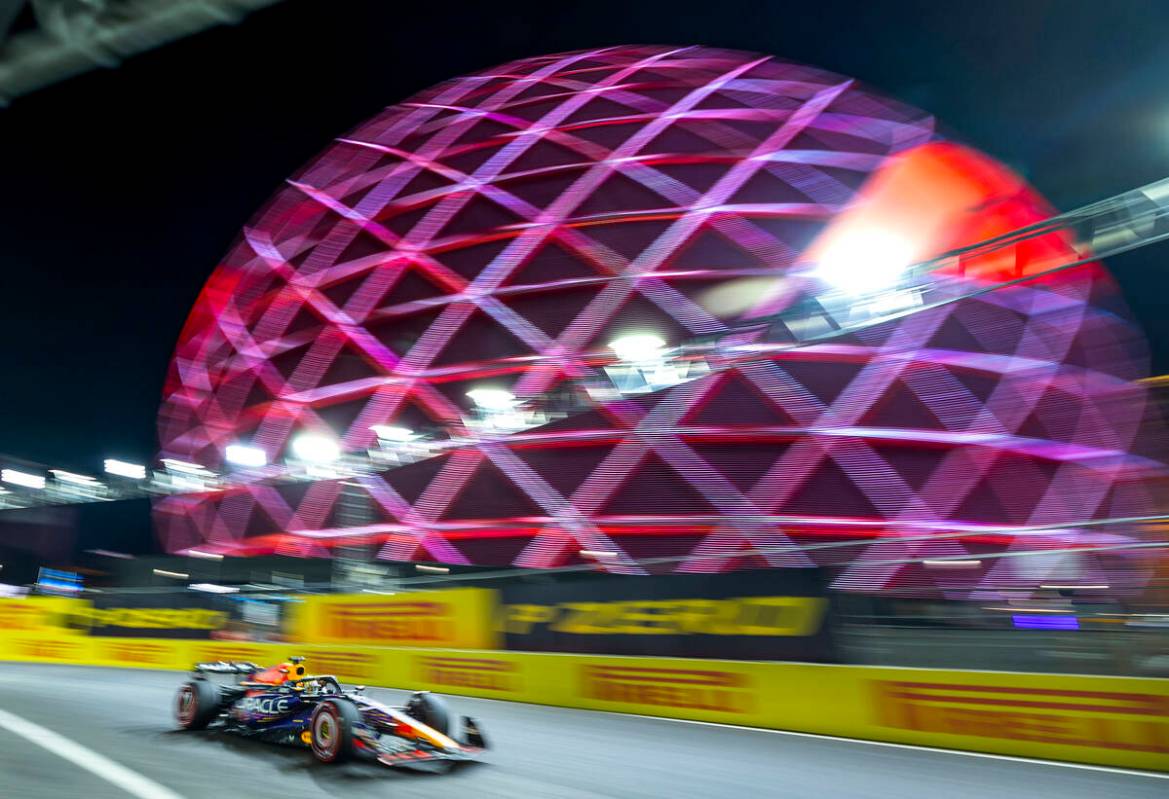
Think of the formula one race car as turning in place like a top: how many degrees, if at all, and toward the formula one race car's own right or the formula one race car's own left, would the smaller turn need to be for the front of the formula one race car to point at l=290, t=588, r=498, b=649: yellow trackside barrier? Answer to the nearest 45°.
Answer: approximately 135° to the formula one race car's own left

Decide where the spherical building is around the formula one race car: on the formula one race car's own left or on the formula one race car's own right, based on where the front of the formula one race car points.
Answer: on the formula one race car's own left

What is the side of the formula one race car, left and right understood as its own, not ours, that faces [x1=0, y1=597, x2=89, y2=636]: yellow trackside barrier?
back

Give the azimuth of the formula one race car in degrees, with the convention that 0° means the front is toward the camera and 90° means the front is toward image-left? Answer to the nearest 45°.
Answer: approximately 315°
